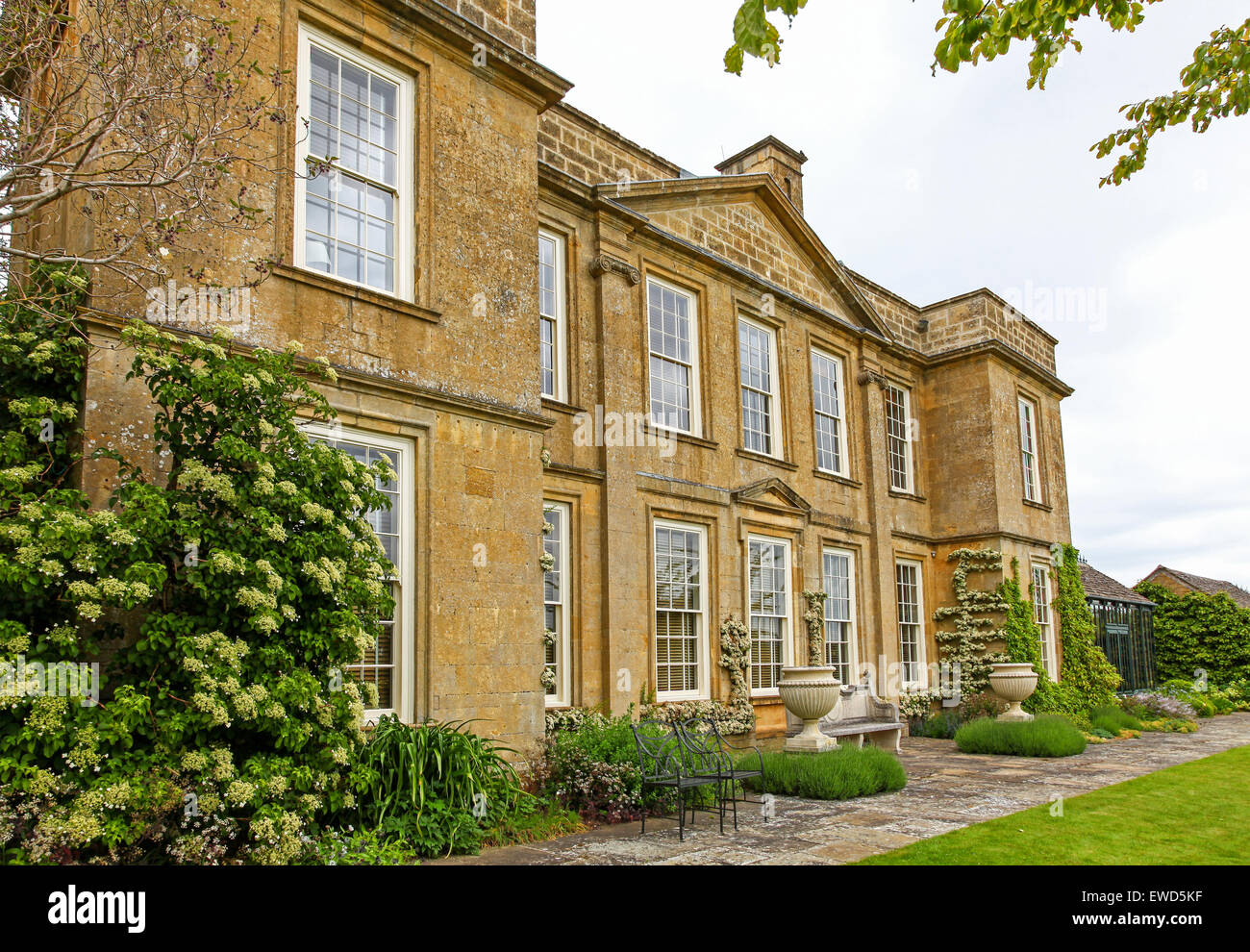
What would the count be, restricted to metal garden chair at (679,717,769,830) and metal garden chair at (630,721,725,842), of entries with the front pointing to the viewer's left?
0

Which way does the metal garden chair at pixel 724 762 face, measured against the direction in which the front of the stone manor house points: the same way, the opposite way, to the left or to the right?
the same way

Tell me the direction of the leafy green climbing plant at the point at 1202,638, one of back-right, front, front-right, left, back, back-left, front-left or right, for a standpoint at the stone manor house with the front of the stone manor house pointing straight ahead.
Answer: left

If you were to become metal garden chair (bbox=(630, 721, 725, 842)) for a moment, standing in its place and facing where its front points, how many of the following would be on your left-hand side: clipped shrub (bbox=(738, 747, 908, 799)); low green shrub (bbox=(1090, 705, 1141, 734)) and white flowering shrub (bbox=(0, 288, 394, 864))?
2

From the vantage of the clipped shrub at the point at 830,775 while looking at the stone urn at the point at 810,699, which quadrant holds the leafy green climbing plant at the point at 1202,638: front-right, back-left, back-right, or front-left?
front-right

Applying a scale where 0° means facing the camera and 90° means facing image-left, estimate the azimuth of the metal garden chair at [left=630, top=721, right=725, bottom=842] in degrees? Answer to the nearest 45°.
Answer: approximately 315°

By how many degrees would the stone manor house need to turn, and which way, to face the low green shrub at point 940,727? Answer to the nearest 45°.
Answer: approximately 90° to its left

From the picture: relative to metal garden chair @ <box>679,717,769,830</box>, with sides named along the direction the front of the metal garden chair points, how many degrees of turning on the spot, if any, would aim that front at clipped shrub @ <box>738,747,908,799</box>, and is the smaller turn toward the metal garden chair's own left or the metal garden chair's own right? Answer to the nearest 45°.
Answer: approximately 90° to the metal garden chair's own left

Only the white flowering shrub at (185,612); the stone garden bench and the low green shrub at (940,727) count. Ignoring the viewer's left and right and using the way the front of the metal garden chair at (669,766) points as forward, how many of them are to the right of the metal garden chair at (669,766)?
1

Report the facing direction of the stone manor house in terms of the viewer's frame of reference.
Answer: facing the viewer and to the right of the viewer

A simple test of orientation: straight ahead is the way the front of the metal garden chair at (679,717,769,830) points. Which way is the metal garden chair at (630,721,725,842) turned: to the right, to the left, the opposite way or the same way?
the same way

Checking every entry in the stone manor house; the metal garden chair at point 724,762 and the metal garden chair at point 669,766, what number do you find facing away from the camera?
0

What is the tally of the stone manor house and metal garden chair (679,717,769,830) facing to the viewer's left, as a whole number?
0

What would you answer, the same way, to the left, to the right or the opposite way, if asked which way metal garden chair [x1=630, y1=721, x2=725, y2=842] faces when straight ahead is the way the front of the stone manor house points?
the same way
